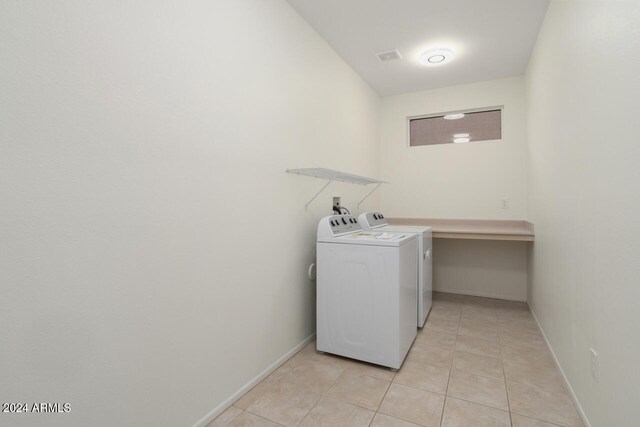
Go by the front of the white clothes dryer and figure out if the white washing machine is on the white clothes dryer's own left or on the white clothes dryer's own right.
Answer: on the white clothes dryer's own right
